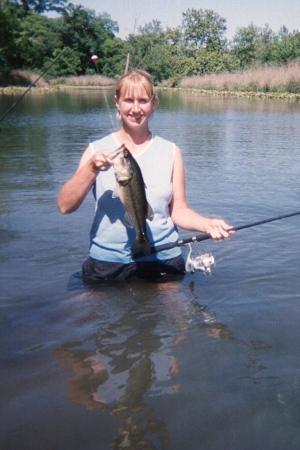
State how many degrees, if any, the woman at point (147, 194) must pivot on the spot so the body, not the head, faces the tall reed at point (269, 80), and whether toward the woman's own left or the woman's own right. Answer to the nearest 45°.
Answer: approximately 180°

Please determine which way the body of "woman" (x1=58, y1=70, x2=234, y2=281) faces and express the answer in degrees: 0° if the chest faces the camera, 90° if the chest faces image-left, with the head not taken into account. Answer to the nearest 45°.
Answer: approximately 0°
